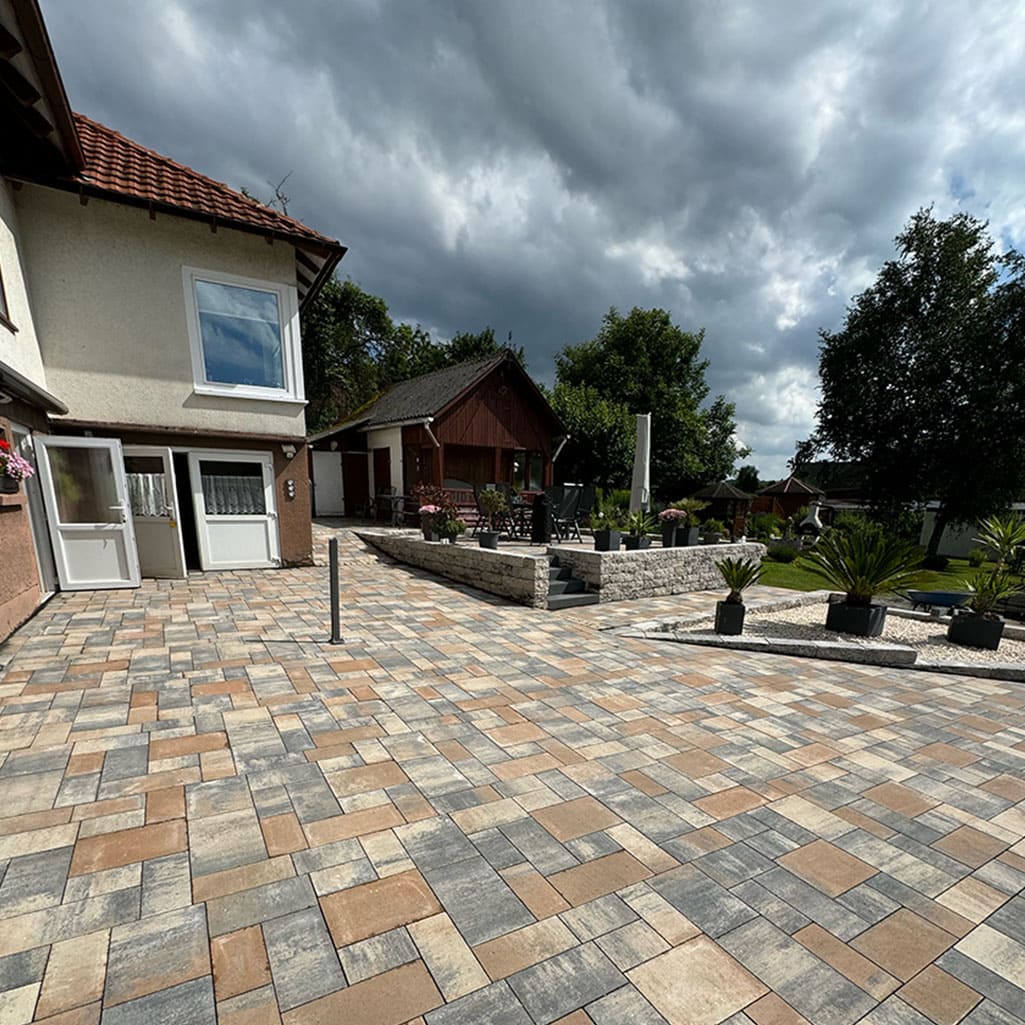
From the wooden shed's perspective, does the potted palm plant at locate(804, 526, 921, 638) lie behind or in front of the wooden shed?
in front

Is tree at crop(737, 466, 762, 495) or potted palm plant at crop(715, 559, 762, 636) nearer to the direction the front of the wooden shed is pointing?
the potted palm plant

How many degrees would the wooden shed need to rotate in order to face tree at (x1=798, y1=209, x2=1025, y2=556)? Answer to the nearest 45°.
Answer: approximately 45° to its left

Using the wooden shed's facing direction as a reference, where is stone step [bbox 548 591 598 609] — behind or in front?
in front

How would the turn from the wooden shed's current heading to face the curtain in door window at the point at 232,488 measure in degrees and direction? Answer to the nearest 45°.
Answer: approximately 90° to its right

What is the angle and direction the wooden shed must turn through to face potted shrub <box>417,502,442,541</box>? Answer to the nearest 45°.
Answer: approximately 45° to its right

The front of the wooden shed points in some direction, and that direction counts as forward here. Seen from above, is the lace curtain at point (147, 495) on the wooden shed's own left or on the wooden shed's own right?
on the wooden shed's own right

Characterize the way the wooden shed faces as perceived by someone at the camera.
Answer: facing the viewer and to the right of the viewer

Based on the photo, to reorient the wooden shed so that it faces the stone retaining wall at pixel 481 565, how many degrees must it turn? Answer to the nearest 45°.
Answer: approximately 45° to its right

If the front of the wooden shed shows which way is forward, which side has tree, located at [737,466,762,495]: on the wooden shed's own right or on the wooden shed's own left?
on the wooden shed's own left

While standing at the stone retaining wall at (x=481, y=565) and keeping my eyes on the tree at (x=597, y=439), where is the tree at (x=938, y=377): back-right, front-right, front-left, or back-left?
front-right

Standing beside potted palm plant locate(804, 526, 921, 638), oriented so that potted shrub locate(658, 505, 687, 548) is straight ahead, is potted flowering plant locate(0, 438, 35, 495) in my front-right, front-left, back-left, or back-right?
front-left
